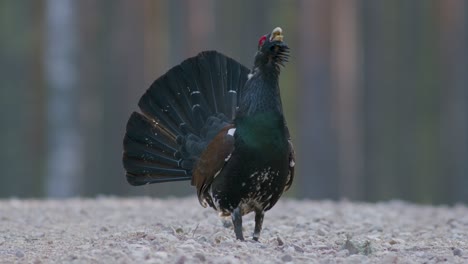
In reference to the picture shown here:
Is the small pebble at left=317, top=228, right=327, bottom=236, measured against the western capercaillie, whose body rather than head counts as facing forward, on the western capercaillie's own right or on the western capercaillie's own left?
on the western capercaillie's own left

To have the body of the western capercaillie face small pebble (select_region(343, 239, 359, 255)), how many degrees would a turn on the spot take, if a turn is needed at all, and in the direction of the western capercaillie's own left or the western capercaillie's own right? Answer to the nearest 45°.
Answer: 0° — it already faces it

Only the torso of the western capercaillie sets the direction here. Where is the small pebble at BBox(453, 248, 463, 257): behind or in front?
in front

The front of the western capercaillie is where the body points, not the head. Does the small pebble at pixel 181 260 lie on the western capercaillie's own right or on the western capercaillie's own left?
on the western capercaillie's own right

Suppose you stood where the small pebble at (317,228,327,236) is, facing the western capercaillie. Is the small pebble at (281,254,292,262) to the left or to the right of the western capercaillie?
left

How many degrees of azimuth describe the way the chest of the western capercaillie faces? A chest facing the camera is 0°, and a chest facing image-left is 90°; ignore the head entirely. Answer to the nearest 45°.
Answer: approximately 315°

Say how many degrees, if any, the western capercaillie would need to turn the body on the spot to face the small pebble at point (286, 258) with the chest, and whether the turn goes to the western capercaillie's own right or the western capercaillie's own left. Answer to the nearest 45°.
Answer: approximately 45° to the western capercaillie's own right

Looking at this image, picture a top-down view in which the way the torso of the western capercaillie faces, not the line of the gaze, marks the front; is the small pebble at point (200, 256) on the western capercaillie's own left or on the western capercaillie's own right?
on the western capercaillie's own right

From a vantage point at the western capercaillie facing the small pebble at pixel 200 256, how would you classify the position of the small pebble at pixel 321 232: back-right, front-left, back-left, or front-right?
back-left
